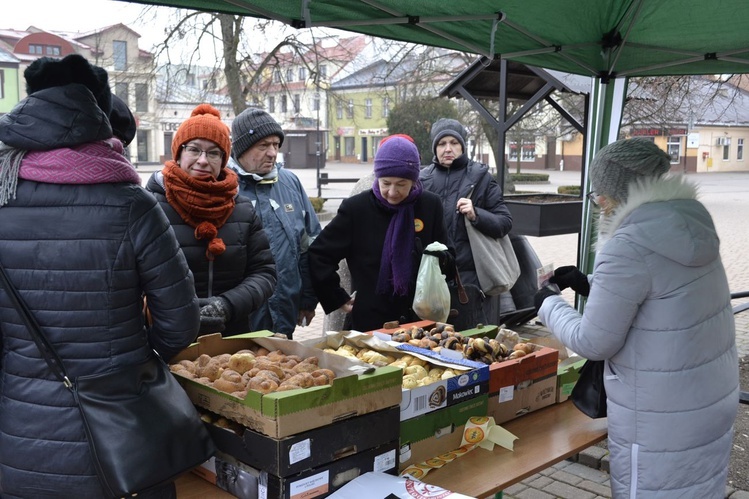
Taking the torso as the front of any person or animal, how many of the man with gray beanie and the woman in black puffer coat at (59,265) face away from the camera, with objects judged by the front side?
1

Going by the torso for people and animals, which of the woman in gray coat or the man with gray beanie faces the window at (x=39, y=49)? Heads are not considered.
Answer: the woman in gray coat

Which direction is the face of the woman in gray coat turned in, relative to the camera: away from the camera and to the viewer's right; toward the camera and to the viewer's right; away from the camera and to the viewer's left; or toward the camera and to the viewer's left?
away from the camera and to the viewer's left

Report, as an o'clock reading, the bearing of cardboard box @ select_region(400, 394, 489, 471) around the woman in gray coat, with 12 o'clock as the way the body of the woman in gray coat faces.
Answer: The cardboard box is roughly at 10 o'clock from the woman in gray coat.

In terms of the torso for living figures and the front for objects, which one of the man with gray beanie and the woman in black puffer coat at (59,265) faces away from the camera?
the woman in black puffer coat

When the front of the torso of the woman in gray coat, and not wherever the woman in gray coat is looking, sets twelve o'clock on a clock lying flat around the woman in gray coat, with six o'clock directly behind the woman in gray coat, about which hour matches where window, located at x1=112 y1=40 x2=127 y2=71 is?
The window is roughly at 12 o'clock from the woman in gray coat.

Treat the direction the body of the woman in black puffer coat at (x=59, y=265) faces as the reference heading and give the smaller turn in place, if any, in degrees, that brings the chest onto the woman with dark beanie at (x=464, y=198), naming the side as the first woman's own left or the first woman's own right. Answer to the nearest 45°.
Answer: approximately 45° to the first woman's own right

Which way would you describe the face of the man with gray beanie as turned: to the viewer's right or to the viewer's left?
to the viewer's right

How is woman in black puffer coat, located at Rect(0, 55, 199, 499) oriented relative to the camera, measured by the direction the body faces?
away from the camera

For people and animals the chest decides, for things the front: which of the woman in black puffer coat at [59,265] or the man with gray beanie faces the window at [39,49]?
the woman in black puffer coat

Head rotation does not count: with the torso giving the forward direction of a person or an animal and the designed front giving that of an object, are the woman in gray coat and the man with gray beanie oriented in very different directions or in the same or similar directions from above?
very different directions

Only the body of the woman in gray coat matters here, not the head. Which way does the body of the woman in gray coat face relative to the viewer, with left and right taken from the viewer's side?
facing away from the viewer and to the left of the viewer

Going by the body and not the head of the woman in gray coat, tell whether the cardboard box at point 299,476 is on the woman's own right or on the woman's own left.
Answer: on the woman's own left
